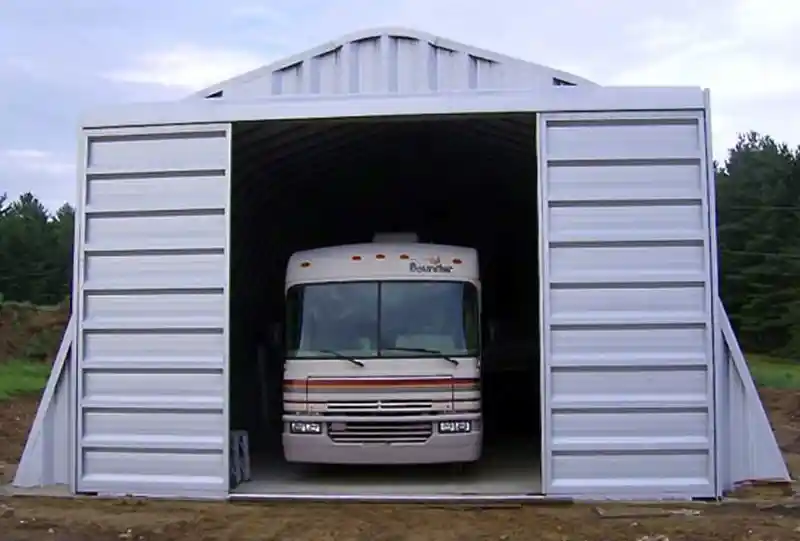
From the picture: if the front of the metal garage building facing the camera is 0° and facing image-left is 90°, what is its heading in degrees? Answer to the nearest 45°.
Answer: approximately 0°
